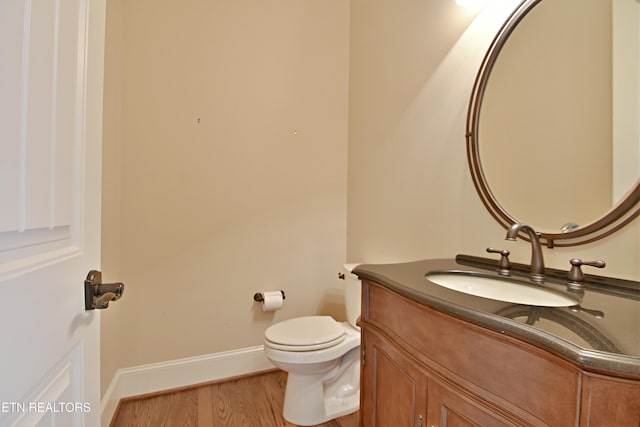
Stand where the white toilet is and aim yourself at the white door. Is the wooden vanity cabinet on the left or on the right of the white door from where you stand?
left

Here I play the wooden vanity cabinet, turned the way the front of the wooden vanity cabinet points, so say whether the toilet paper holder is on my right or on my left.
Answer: on my right

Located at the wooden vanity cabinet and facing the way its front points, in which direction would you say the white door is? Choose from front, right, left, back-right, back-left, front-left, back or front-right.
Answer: front

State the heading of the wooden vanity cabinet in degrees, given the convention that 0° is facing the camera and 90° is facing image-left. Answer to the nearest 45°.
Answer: approximately 45°

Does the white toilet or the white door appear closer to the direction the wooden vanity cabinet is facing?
the white door

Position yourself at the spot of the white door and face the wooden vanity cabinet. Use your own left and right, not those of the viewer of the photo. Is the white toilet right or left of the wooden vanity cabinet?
left

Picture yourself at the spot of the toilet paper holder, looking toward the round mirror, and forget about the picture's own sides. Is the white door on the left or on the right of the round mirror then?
right

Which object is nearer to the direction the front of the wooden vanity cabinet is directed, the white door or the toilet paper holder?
the white door

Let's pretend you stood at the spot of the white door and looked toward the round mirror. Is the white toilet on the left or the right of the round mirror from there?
left
